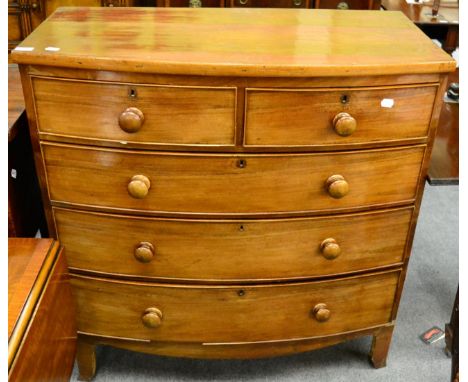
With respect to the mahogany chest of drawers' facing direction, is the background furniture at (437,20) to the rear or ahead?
to the rear

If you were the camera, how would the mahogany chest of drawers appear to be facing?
facing the viewer

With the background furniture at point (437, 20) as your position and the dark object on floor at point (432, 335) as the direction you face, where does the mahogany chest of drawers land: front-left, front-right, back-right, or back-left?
front-right

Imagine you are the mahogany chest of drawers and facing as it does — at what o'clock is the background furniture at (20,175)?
The background furniture is roughly at 3 o'clock from the mahogany chest of drawers.
